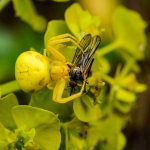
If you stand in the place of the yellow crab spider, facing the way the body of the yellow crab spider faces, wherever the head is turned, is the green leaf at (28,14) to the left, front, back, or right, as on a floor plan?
left

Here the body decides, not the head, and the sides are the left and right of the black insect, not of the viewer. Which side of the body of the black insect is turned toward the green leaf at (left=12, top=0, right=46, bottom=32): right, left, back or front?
right

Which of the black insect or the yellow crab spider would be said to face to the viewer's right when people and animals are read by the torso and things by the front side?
the yellow crab spider

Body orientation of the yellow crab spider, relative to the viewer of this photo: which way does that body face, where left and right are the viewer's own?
facing to the right of the viewer

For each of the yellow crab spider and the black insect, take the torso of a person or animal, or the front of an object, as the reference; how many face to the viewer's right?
1

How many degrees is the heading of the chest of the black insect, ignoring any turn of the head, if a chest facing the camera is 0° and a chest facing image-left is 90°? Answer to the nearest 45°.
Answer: approximately 45°
